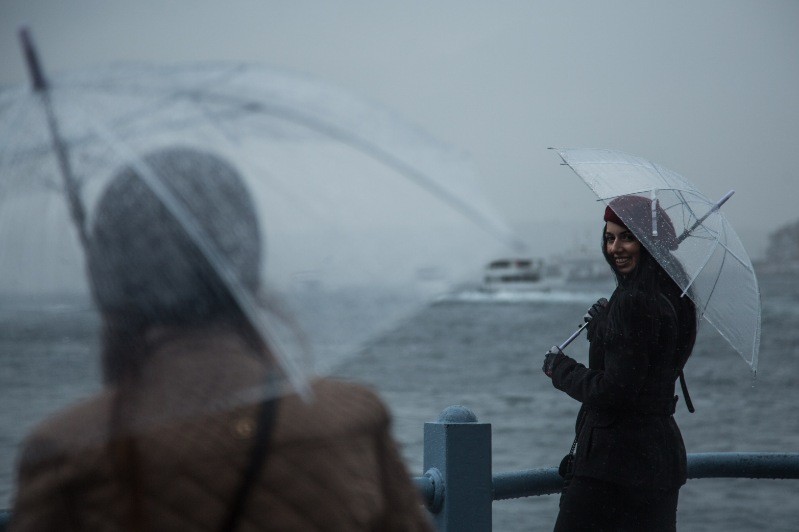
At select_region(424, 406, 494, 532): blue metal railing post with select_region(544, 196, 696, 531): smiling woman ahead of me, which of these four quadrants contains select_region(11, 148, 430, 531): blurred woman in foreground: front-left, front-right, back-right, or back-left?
back-right

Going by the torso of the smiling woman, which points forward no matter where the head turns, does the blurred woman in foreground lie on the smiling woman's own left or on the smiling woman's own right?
on the smiling woman's own left

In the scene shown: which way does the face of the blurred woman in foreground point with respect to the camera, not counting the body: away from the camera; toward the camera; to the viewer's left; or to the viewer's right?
away from the camera

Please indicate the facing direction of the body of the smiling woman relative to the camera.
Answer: to the viewer's left

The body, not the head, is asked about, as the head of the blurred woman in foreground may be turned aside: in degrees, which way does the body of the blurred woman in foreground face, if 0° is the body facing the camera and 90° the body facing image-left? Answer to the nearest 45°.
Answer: approximately 180°

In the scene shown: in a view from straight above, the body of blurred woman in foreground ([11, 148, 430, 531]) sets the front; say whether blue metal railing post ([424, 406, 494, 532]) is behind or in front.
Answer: in front

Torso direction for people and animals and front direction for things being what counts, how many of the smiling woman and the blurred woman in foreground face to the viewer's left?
1

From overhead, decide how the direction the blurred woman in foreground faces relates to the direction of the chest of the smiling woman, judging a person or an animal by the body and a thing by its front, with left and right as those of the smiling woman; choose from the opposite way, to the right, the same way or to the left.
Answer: to the right
